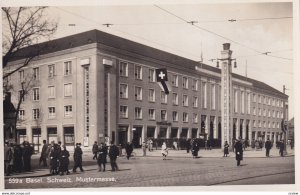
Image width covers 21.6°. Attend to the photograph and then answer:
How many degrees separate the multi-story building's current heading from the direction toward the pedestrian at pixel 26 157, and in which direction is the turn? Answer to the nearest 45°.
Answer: approximately 45° to its right

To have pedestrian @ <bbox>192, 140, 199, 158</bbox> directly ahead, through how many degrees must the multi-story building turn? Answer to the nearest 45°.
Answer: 0° — it already faces them

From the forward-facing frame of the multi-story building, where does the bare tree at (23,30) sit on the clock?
The bare tree is roughly at 2 o'clock from the multi-story building.

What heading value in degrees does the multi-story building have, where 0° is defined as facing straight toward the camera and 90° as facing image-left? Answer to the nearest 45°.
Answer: approximately 315°

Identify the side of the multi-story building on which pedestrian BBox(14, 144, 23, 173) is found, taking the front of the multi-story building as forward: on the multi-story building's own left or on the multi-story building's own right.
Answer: on the multi-story building's own right

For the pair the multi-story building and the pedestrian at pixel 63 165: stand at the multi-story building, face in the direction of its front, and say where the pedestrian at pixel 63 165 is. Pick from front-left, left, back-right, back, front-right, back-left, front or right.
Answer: front-right

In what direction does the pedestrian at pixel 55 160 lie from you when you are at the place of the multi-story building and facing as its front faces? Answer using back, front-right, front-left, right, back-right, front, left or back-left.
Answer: front-right

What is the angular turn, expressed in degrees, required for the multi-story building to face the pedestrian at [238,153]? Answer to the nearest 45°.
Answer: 0° — it already faces them

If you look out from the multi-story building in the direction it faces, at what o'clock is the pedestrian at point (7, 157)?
The pedestrian is roughly at 2 o'clock from the multi-story building.
